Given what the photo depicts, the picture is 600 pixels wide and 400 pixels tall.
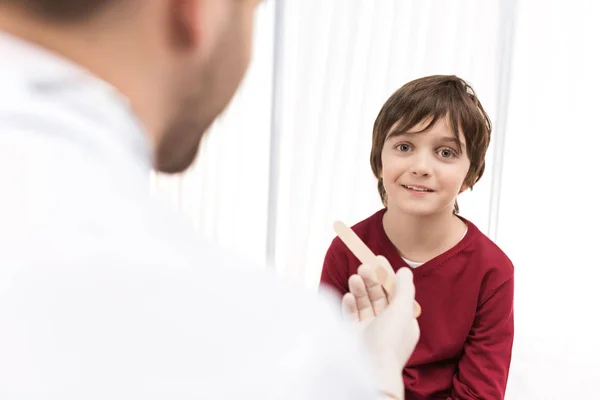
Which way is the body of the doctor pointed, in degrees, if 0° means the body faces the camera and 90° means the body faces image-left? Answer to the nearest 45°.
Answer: approximately 225°

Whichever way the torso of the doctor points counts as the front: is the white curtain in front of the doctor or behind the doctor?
in front

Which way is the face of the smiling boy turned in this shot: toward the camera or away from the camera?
toward the camera

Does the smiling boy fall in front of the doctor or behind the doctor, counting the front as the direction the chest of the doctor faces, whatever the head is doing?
in front

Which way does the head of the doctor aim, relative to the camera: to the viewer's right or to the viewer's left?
to the viewer's right
